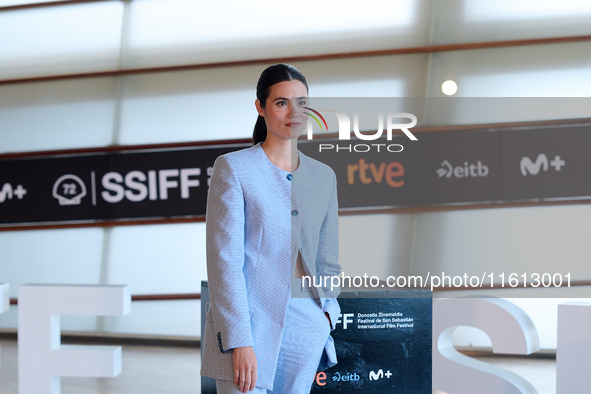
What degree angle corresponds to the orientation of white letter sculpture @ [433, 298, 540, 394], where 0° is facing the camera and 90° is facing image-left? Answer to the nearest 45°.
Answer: approximately 0°

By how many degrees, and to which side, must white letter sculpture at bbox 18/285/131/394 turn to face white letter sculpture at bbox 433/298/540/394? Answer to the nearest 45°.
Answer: approximately 45° to its left

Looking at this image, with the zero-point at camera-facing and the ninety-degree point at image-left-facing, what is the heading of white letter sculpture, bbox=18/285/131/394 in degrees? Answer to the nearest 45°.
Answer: approximately 0°

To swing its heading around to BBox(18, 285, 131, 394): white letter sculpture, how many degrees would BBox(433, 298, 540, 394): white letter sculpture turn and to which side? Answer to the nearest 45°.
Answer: approximately 90° to its right

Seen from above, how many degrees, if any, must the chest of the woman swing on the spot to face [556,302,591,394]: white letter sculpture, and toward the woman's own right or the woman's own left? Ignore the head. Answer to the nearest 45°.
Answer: approximately 90° to the woman's own left

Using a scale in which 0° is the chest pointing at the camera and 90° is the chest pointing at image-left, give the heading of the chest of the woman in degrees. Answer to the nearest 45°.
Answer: approximately 315°
